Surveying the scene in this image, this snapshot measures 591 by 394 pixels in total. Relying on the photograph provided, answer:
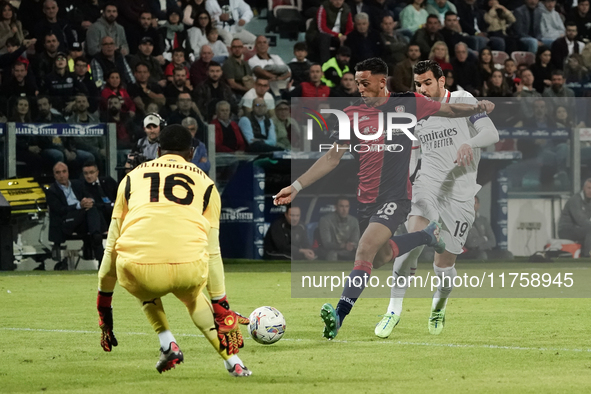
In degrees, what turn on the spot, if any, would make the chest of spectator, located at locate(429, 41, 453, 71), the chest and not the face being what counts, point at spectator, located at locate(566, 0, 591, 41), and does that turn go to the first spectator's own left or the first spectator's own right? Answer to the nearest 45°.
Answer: approximately 135° to the first spectator's own left

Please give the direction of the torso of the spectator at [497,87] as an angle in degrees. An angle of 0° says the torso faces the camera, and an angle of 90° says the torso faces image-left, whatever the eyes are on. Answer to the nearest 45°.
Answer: approximately 0°

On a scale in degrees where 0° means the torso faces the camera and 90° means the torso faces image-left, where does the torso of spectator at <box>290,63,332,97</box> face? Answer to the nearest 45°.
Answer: approximately 0°

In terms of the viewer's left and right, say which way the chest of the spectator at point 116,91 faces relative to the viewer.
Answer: facing the viewer

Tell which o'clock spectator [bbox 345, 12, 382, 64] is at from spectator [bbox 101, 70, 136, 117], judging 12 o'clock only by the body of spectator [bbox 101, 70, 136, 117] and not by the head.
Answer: spectator [bbox 345, 12, 382, 64] is roughly at 8 o'clock from spectator [bbox 101, 70, 136, 117].

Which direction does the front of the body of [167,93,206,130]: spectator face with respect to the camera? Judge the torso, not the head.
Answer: toward the camera

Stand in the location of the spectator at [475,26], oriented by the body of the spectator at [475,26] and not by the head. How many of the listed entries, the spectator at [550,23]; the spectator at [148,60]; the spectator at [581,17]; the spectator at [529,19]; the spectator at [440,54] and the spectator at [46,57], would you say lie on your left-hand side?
3

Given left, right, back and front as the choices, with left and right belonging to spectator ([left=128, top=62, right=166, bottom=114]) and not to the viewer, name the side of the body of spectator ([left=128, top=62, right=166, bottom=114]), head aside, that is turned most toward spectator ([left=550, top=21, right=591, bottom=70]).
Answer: left

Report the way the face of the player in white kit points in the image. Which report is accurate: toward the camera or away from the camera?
toward the camera

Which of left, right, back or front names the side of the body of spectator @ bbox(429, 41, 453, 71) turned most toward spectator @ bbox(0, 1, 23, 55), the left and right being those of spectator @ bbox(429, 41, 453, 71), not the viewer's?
right

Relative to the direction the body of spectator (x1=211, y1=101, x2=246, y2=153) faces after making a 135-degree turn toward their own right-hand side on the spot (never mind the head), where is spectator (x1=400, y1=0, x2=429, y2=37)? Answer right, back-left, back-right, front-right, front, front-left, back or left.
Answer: right

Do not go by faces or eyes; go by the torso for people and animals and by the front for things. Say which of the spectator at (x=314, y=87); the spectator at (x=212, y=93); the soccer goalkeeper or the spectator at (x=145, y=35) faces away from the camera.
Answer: the soccer goalkeeper

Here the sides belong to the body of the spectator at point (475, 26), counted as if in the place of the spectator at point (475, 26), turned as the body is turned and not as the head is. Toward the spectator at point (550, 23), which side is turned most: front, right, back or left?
left

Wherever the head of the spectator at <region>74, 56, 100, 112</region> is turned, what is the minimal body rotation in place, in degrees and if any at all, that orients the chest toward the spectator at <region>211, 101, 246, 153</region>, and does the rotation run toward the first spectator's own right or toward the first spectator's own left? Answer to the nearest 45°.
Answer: approximately 90° to the first spectator's own left

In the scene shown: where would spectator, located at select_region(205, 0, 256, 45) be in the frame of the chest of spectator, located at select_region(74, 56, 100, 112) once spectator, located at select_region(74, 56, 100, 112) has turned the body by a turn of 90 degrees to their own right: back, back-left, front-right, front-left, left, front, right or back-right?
back-right

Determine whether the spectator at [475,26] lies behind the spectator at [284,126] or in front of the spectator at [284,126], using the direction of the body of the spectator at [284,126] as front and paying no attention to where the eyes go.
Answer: behind

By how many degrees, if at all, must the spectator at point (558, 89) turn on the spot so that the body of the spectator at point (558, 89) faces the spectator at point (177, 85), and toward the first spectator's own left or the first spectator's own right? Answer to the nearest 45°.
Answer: approximately 45° to the first spectator's own right

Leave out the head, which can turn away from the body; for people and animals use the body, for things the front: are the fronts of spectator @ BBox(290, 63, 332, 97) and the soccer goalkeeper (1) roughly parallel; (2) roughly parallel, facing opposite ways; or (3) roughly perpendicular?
roughly parallel, facing opposite ways
